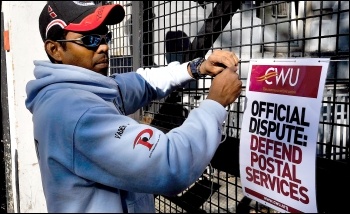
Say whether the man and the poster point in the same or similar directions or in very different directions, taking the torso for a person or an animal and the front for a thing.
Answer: very different directions

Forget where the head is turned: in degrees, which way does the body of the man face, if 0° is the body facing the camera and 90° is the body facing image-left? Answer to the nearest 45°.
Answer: approximately 270°

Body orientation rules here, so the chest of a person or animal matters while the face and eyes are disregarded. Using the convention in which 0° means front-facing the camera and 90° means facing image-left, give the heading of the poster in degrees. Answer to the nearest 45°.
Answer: approximately 45°

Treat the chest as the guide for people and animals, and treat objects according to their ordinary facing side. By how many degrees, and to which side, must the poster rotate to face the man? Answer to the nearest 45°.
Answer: approximately 45° to its right

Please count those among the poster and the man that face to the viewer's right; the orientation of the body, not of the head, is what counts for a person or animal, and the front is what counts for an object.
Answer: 1

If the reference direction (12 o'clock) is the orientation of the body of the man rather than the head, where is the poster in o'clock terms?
The poster is roughly at 12 o'clock from the man.
